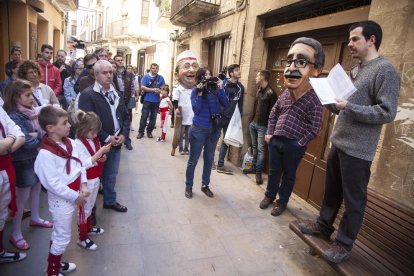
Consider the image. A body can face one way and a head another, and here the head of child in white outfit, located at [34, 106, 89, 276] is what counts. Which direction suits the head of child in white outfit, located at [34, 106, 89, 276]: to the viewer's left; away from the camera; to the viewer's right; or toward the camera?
to the viewer's right

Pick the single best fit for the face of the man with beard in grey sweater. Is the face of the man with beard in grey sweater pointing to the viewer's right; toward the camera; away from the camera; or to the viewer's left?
to the viewer's left

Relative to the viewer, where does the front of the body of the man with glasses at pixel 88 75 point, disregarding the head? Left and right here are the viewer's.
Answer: facing the viewer and to the right of the viewer

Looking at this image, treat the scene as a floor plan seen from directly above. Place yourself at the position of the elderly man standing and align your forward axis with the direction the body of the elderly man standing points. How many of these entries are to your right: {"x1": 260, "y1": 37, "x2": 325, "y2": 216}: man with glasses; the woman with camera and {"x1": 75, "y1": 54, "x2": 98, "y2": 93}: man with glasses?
0

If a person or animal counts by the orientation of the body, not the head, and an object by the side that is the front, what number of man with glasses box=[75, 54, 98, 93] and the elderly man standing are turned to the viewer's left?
0

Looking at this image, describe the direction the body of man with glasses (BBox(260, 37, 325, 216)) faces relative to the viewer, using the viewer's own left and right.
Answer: facing the viewer and to the left of the viewer

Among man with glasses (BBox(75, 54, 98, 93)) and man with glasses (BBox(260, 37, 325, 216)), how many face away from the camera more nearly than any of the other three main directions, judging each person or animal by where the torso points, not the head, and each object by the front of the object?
0

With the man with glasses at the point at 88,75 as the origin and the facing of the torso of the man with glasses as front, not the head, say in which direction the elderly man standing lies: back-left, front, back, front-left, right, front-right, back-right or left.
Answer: front-right

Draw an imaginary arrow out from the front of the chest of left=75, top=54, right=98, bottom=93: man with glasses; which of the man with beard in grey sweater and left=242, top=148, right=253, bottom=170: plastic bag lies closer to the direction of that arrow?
the man with beard in grey sweater

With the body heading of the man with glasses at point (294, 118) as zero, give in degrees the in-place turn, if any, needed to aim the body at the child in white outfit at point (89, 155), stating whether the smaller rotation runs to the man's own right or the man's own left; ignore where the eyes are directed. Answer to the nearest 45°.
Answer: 0° — they already face them

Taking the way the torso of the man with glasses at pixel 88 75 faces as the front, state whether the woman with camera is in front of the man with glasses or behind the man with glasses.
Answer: in front

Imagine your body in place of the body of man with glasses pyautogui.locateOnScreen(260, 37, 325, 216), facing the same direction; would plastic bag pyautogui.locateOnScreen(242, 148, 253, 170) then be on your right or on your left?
on your right

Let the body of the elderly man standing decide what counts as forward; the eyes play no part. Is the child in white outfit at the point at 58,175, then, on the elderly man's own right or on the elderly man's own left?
on the elderly man's own right

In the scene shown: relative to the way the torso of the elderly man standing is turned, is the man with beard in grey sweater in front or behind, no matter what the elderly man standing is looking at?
in front

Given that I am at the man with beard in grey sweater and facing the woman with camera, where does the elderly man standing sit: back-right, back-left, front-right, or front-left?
front-left

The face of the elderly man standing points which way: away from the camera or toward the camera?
toward the camera

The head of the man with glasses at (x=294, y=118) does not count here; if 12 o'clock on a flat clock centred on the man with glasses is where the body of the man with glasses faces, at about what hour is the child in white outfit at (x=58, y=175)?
The child in white outfit is roughly at 12 o'clock from the man with glasses.

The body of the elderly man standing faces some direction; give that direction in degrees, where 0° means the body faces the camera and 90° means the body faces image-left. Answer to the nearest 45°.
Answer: approximately 315°

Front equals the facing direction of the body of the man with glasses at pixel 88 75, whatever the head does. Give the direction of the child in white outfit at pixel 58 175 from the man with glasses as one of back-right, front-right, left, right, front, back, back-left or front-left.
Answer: front-right
